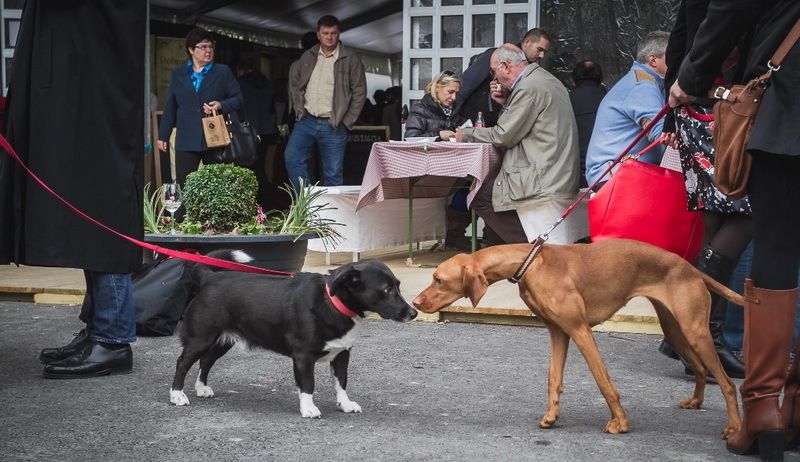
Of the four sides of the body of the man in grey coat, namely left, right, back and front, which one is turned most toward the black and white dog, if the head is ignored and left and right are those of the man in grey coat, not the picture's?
left

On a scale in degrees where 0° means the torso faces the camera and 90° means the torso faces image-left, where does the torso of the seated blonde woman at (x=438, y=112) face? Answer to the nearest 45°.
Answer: approximately 315°

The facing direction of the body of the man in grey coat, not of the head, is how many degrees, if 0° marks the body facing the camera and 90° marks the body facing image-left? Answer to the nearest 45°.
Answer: approximately 90°

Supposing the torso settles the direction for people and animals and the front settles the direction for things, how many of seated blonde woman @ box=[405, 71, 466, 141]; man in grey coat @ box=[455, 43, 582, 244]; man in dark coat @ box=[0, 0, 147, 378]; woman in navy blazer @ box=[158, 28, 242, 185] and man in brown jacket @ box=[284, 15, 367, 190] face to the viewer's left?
2

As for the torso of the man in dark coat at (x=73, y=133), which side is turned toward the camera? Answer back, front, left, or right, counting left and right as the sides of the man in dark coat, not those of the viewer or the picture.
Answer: left

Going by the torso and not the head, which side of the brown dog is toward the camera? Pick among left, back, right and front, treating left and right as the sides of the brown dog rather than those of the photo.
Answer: left

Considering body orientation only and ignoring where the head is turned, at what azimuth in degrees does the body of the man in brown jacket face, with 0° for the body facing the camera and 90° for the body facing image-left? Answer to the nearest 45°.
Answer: approximately 0°

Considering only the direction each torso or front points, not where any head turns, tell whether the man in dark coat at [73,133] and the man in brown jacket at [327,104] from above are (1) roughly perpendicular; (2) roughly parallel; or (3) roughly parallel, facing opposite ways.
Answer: roughly perpendicular
